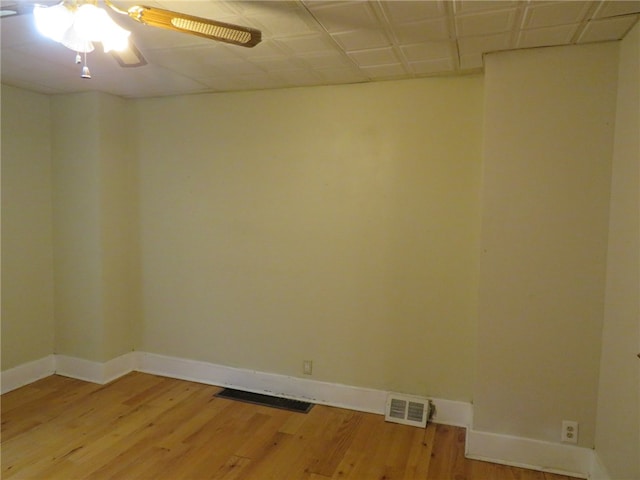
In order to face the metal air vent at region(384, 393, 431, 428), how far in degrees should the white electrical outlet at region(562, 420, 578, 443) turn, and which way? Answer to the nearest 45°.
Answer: approximately 90° to its right

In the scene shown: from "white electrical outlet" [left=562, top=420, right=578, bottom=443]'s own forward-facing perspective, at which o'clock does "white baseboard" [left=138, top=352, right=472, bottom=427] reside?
The white baseboard is roughly at 3 o'clock from the white electrical outlet.

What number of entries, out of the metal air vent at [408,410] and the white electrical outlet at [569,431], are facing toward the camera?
2

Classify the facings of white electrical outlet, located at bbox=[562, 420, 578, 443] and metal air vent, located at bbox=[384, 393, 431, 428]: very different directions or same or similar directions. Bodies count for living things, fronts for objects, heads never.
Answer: same or similar directions

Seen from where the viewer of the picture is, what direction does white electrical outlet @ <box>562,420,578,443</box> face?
facing the viewer

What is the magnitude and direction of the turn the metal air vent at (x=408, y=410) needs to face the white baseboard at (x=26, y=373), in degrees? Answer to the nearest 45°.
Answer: approximately 90° to its right

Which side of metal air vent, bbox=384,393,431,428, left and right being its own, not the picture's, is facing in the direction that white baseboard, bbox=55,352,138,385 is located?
right

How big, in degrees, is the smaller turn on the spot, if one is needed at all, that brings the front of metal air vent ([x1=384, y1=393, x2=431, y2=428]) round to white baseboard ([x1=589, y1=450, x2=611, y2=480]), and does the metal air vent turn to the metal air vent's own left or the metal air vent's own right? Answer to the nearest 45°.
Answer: approximately 45° to the metal air vent's own left

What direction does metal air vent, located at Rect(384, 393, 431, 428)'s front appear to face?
toward the camera

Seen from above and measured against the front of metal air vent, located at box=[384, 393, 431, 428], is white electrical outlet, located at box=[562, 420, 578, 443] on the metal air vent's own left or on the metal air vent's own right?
on the metal air vent's own left

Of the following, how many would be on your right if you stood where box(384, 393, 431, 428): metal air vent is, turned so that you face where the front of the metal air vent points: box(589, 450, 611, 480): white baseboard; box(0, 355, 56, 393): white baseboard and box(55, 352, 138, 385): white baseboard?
2
